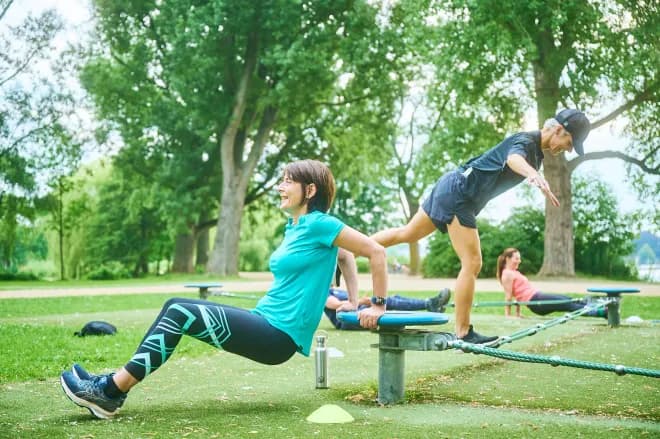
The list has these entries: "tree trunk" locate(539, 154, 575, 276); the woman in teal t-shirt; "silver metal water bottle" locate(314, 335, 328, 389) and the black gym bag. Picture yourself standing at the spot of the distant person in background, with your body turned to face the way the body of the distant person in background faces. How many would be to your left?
1

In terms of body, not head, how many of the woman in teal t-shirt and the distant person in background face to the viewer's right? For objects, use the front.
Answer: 1

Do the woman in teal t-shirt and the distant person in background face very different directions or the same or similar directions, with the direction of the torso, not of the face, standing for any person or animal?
very different directions

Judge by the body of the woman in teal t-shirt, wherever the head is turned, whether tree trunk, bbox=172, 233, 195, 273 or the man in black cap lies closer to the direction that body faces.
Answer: the tree trunk

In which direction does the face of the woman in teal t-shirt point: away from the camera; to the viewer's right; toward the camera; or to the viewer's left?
to the viewer's left

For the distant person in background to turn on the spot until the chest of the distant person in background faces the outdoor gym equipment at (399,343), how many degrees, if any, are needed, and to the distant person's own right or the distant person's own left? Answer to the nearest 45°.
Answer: approximately 90° to the distant person's own right

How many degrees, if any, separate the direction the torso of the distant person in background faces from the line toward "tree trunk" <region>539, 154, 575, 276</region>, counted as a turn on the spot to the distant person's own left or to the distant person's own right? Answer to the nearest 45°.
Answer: approximately 90° to the distant person's own left

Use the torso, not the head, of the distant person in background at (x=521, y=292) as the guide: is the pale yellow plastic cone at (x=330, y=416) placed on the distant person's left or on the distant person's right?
on the distant person's right

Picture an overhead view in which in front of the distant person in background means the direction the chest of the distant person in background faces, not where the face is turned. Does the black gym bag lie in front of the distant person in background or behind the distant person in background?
behind

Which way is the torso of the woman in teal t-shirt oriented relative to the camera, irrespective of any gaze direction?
to the viewer's left

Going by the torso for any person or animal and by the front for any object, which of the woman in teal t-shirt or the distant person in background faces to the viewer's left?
the woman in teal t-shirt

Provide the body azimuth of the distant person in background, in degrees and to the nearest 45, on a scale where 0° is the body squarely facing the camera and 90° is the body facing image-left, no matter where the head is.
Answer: approximately 270°
